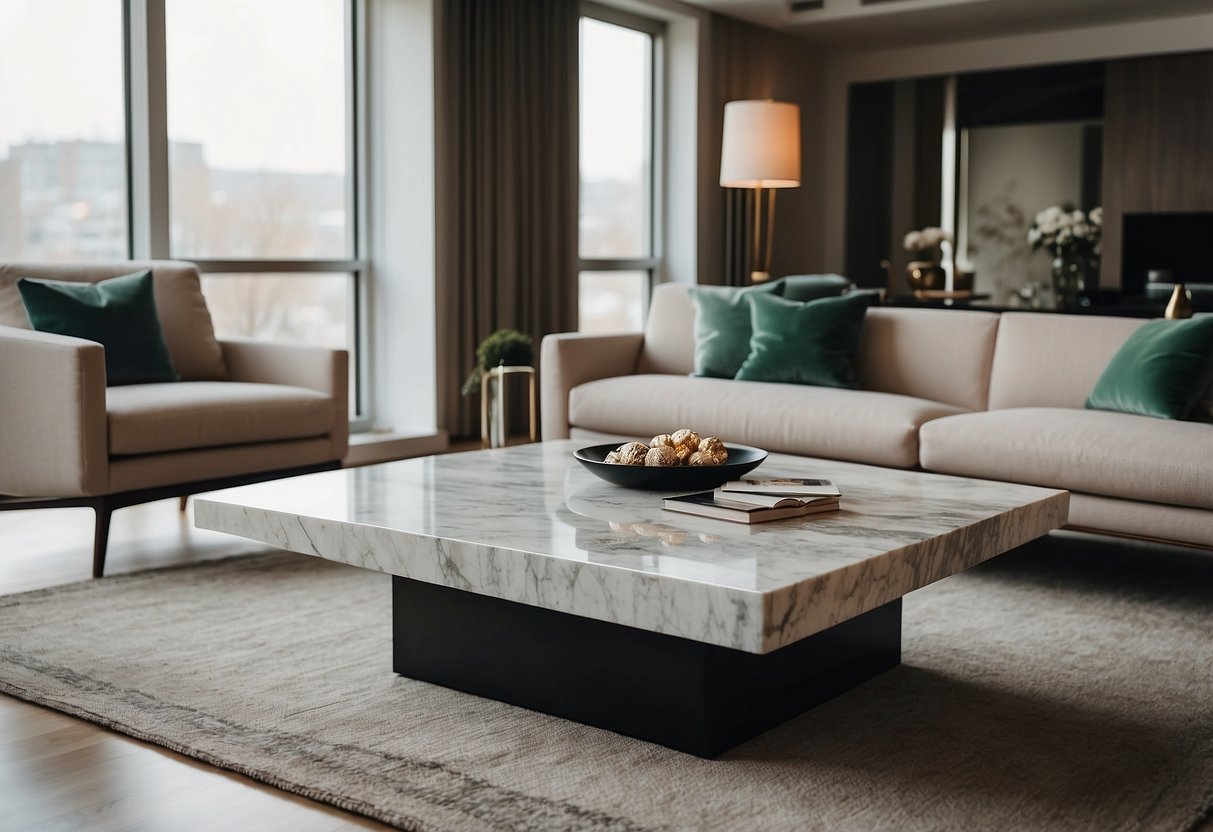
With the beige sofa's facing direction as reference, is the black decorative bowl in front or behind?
in front

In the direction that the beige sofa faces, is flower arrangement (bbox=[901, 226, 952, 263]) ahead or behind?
behind

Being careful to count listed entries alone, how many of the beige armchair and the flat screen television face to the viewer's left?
0

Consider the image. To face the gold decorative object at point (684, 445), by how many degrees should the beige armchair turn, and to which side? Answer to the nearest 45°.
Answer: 0° — it already faces it

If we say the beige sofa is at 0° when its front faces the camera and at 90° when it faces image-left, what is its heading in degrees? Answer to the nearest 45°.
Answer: approximately 45°

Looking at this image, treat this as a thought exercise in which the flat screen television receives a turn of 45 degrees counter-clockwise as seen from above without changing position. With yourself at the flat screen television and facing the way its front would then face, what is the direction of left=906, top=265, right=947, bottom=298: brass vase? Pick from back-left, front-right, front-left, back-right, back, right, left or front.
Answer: right

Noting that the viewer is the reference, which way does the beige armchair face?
facing the viewer and to the right of the viewer

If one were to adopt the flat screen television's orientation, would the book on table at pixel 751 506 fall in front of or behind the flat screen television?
in front

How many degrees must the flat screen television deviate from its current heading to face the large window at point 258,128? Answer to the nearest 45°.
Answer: approximately 45° to its right

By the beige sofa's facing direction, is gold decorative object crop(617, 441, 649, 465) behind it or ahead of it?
ahead

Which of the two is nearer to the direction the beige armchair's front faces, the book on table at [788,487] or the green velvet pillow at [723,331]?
the book on table
